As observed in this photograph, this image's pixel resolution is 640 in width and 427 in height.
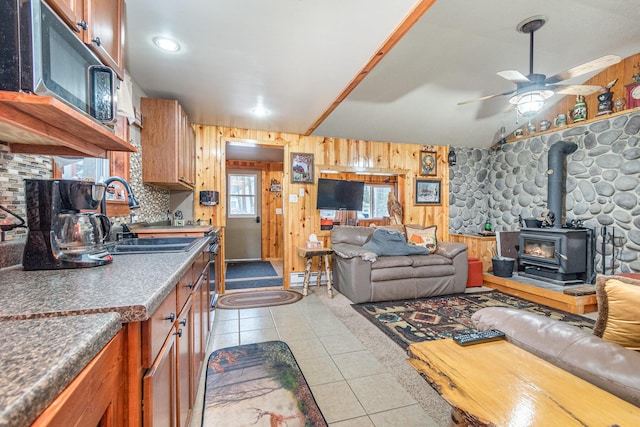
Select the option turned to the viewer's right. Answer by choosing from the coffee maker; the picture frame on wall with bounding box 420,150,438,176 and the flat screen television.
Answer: the coffee maker

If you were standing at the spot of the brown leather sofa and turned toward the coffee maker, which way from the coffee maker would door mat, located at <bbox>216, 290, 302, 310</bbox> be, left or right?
right

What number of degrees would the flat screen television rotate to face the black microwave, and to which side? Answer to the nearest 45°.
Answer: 0° — it already faces it

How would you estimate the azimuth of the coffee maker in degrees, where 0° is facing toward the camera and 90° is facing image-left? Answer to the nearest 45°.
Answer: approximately 270°

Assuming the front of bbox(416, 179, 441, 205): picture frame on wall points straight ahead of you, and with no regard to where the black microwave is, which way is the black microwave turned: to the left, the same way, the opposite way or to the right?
to the left

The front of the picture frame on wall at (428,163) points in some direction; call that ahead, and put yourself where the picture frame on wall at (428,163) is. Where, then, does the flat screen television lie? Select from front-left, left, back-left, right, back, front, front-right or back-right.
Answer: front-right

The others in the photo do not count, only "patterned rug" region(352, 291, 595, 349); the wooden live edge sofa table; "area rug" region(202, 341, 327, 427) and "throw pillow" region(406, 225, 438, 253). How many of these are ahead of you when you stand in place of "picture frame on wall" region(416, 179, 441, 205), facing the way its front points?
4

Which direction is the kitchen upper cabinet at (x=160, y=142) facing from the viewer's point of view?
to the viewer's right

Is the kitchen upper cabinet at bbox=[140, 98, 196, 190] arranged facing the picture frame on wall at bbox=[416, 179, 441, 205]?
yes

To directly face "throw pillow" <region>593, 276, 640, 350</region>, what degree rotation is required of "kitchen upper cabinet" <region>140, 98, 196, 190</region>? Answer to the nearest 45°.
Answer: approximately 45° to its right

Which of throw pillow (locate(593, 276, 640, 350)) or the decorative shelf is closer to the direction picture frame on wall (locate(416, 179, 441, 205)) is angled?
the throw pillow

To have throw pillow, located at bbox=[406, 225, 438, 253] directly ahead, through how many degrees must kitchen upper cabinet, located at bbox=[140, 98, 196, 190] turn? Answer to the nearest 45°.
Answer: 0° — it already faces it
